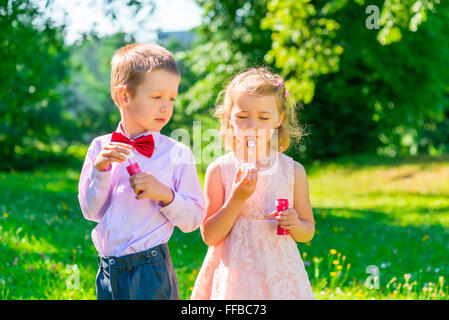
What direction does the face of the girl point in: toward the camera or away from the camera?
toward the camera

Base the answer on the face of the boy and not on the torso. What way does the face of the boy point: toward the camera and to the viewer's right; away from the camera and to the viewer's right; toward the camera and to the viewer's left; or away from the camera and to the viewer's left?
toward the camera and to the viewer's right

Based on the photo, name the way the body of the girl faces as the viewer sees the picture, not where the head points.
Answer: toward the camera

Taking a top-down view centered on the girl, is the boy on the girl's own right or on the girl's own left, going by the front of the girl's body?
on the girl's own right
